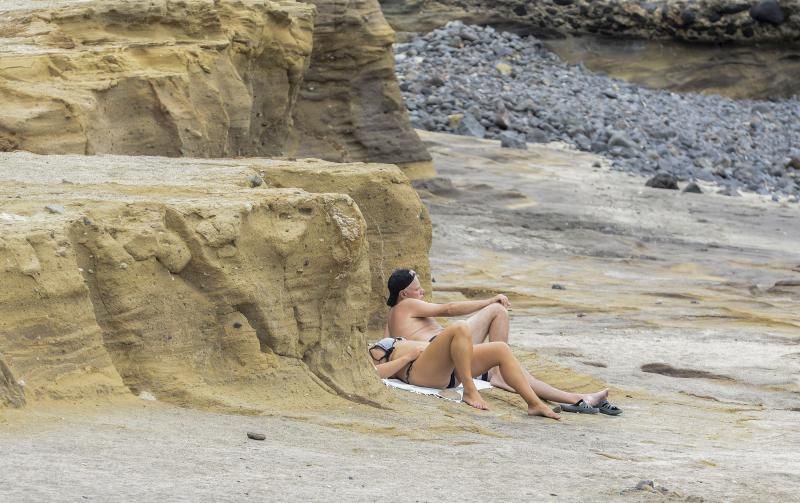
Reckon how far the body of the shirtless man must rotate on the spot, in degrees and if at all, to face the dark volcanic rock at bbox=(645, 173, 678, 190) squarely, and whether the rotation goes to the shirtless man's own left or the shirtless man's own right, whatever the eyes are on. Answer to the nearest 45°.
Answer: approximately 90° to the shirtless man's own left

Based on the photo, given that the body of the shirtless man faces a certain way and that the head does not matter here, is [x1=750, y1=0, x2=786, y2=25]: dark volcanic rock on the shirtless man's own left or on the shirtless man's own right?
on the shirtless man's own left

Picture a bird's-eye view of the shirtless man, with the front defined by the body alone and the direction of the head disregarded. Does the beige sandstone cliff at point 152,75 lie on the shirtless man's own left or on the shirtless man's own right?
on the shirtless man's own left

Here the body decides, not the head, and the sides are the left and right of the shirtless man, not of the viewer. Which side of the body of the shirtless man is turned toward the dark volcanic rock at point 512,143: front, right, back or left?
left

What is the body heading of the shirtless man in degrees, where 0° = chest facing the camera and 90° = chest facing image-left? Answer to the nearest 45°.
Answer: approximately 270°

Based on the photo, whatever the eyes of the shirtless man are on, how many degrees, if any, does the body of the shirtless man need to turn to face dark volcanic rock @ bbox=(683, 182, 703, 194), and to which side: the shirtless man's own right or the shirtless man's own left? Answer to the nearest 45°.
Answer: approximately 90° to the shirtless man's own left

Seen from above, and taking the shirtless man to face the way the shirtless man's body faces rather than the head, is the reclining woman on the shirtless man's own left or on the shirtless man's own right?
on the shirtless man's own right

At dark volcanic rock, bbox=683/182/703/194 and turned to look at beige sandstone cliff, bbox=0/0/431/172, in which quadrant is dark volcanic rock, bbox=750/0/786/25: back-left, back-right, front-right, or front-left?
back-right
